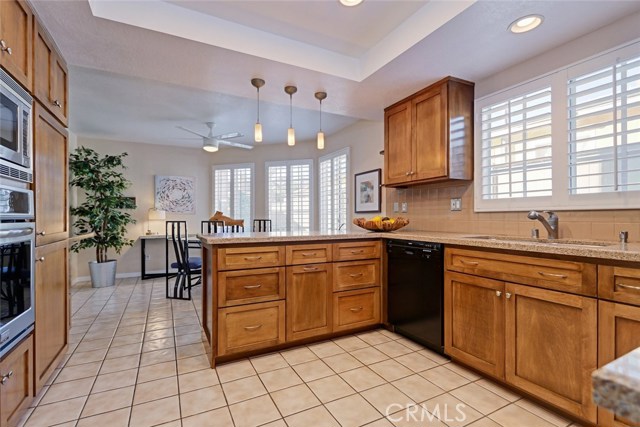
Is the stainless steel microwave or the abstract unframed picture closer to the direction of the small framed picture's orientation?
the stainless steel microwave

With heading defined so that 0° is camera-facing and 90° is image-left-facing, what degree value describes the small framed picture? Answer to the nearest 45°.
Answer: approximately 45°

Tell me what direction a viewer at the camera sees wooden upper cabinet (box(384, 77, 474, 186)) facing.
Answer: facing the viewer and to the left of the viewer

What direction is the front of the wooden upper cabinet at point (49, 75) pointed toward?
to the viewer's right

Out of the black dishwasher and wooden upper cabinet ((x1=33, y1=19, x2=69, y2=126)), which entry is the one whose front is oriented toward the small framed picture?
the wooden upper cabinet

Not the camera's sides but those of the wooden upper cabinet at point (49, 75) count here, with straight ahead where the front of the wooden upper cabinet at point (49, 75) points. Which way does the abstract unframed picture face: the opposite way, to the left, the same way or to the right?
to the right

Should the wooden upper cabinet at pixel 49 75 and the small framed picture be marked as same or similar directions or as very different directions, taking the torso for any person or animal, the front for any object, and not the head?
very different directions

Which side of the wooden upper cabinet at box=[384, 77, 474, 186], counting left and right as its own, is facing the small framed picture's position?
right

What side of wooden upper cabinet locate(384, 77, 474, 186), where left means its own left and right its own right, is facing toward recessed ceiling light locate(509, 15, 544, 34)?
left

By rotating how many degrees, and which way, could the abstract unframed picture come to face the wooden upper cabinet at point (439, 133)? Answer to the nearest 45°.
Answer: approximately 45° to its left

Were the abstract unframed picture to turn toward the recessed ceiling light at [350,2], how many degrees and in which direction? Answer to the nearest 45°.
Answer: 0° — it already faces it

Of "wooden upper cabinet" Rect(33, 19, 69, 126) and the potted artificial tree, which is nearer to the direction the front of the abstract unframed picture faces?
the wooden upper cabinet

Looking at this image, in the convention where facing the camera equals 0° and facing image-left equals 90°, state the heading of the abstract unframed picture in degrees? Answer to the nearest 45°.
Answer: approximately 0°
